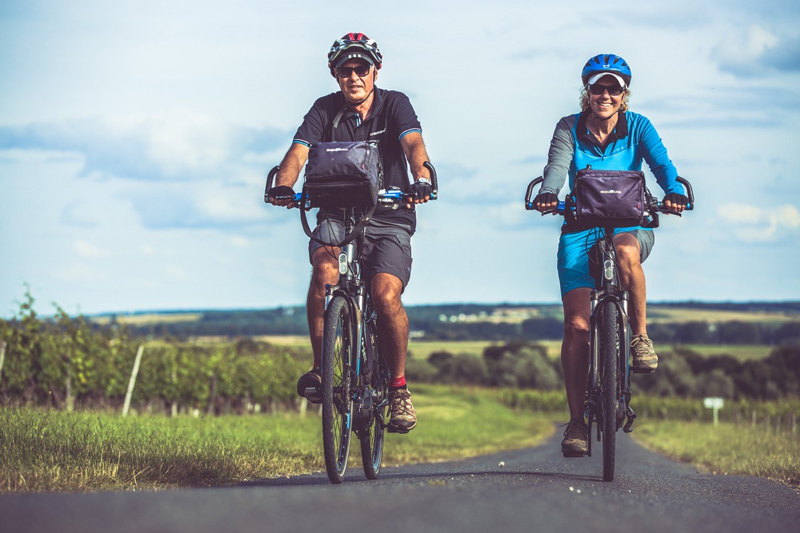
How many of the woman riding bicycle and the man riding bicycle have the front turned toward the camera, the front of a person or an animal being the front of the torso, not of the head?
2

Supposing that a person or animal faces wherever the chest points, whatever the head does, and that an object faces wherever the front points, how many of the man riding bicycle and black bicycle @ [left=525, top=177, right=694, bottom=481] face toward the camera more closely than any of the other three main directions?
2

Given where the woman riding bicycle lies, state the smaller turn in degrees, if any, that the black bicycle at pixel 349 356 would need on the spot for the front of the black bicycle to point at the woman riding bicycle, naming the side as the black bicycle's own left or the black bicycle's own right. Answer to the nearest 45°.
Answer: approximately 90° to the black bicycle's own left

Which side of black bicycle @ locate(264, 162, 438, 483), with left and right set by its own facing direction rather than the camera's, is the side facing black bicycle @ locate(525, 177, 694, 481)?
left

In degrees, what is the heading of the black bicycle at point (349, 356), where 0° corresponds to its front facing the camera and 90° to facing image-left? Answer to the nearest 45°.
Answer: approximately 0°

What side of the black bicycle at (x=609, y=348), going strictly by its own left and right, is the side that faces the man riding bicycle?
right

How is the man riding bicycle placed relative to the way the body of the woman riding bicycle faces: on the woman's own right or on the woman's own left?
on the woman's own right
